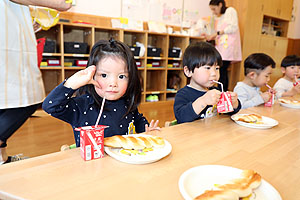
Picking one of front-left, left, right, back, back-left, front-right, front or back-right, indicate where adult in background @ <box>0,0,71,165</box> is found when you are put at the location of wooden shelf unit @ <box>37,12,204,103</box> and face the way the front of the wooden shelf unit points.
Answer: front-right

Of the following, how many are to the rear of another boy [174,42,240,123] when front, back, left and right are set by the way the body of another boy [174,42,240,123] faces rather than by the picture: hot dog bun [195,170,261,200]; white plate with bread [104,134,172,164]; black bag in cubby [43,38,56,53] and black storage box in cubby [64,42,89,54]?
2

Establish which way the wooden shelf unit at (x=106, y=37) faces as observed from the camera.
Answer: facing the viewer and to the right of the viewer

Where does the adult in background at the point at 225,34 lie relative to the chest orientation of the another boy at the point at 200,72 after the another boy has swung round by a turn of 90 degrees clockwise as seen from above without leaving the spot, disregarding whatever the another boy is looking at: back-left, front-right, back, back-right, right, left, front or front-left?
back-right

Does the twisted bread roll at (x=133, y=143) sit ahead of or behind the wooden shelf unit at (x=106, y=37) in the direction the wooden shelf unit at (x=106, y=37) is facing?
ahead

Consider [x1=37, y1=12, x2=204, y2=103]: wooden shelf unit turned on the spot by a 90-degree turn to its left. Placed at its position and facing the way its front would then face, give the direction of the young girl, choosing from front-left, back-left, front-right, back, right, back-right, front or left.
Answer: back-right

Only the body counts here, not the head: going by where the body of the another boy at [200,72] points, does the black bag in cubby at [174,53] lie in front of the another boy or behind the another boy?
behind

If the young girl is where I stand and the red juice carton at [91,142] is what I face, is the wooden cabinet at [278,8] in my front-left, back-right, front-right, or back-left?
back-left

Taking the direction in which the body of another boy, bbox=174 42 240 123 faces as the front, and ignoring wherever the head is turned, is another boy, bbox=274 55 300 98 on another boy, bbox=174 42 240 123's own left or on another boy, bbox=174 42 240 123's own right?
on another boy, bbox=174 42 240 123's own left

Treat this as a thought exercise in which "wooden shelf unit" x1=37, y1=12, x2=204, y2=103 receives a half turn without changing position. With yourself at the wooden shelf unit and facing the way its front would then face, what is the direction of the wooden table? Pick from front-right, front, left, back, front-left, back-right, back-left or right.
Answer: back-left

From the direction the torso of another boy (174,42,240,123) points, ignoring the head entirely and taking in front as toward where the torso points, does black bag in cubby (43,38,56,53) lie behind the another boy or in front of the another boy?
behind

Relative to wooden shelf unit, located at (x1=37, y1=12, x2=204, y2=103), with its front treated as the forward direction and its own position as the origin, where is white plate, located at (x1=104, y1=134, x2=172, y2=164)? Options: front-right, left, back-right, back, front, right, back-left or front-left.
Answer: front-right
